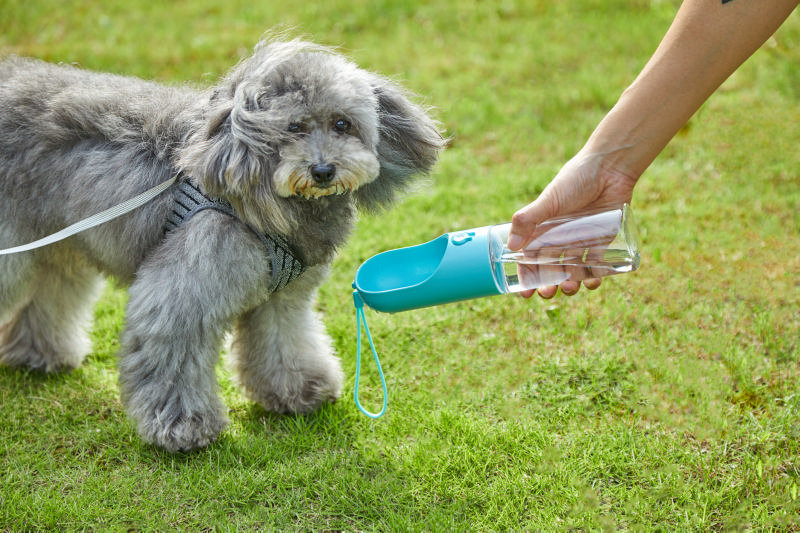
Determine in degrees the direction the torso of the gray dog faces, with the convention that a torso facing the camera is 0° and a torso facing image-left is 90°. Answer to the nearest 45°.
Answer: approximately 315°
